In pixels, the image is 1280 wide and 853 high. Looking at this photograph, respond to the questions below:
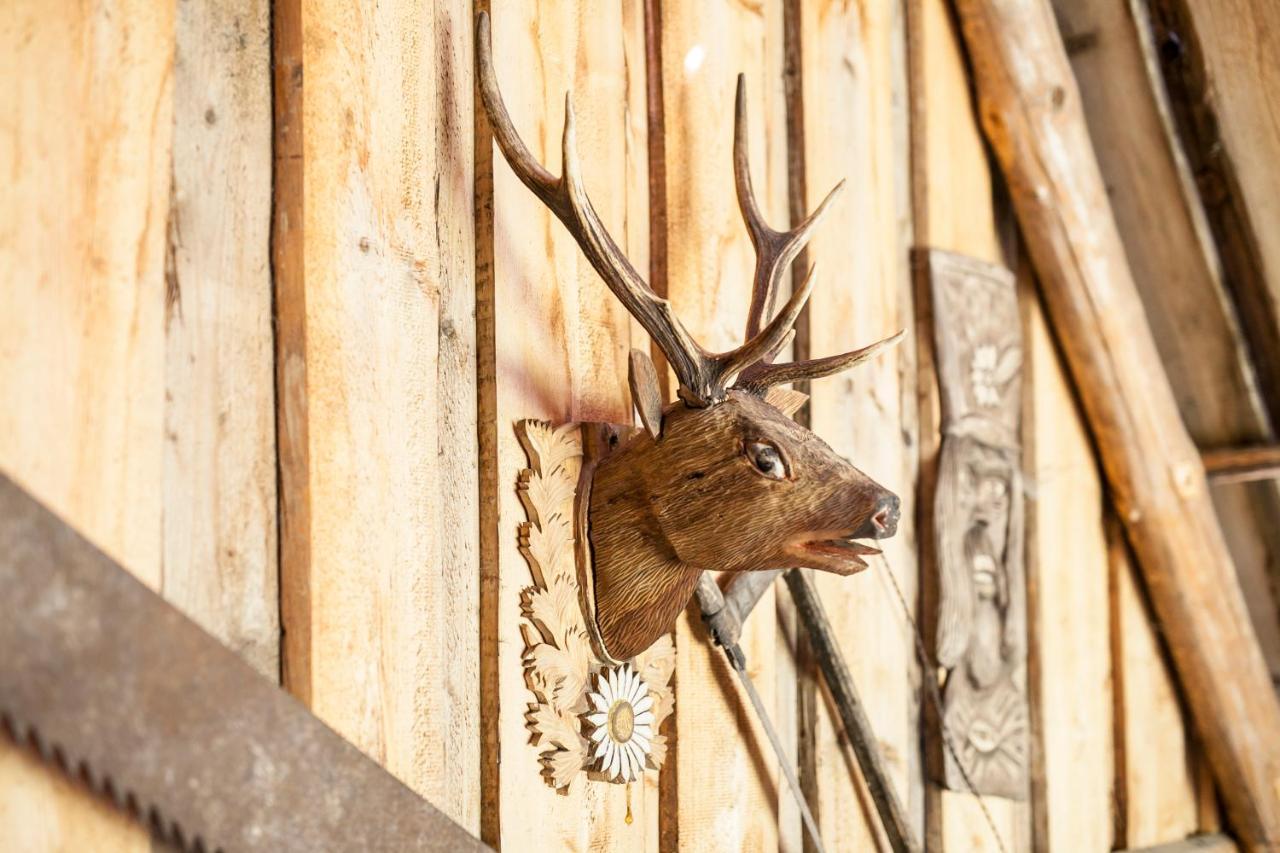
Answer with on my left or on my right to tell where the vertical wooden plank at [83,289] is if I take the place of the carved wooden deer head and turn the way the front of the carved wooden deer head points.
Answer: on my right

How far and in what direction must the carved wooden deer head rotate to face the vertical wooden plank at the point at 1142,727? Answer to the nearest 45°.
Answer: approximately 90° to its left

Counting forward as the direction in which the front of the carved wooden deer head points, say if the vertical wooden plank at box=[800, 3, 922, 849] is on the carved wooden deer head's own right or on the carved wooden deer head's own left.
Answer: on the carved wooden deer head's own left

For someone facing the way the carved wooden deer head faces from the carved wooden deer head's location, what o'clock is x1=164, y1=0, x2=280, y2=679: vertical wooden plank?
The vertical wooden plank is roughly at 4 o'clock from the carved wooden deer head.

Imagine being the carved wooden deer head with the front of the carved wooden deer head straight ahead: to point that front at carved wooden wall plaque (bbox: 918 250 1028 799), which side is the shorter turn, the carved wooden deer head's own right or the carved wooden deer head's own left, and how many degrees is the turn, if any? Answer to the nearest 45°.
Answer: approximately 90° to the carved wooden deer head's own left

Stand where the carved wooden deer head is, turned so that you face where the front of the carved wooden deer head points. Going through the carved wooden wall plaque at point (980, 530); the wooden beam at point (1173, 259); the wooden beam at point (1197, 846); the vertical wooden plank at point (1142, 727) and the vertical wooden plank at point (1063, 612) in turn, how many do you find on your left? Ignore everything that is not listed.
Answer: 5

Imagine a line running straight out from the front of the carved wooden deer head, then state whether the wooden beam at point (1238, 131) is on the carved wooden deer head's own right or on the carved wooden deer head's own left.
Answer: on the carved wooden deer head's own left

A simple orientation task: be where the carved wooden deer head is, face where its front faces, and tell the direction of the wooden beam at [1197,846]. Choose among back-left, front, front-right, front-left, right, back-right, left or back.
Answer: left
